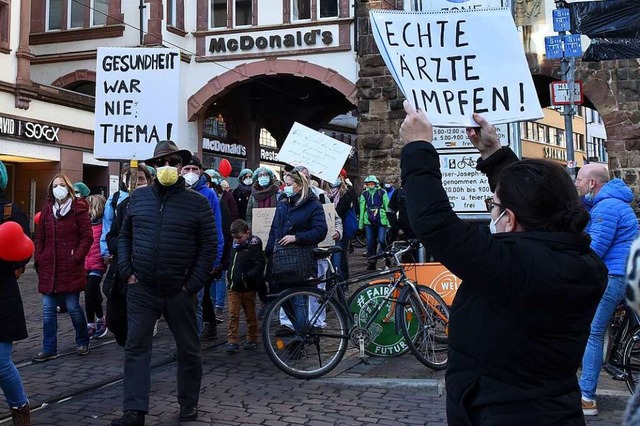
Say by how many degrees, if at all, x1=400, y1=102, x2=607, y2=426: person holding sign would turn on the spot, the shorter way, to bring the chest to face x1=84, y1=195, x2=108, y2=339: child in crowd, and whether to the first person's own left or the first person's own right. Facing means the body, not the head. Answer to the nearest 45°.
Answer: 0° — they already face them

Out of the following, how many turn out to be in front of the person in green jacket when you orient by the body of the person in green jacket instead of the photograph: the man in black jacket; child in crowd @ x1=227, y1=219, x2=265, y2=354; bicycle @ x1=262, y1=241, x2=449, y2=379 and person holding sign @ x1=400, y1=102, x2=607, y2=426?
4

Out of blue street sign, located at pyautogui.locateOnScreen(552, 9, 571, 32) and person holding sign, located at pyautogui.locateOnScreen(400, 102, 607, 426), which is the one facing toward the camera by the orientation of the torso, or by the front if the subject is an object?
the blue street sign

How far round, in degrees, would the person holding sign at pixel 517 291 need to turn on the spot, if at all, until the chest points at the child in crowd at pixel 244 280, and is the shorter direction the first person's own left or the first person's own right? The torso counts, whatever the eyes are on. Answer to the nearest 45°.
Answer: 0° — they already face them

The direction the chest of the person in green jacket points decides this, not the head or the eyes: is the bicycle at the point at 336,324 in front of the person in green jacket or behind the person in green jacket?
in front

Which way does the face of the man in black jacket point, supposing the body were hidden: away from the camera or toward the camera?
toward the camera

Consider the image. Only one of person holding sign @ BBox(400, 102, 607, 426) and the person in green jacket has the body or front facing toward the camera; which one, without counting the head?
the person in green jacket

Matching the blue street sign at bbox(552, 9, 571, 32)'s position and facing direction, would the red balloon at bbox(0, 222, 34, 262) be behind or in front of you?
in front

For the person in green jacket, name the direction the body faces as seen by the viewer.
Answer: toward the camera

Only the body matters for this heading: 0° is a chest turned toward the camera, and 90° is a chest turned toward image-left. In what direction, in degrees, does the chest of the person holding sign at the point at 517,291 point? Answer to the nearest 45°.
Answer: approximately 135°

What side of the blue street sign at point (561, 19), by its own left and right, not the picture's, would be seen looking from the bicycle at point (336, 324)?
front

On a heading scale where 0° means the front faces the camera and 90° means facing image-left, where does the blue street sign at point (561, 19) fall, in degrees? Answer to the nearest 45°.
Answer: approximately 0°

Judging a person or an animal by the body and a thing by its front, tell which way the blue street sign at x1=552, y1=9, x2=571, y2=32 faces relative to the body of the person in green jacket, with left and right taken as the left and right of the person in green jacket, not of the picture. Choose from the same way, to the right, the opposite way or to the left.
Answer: the same way

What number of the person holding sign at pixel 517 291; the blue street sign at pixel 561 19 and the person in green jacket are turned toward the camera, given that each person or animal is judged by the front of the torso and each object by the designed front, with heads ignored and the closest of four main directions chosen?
2

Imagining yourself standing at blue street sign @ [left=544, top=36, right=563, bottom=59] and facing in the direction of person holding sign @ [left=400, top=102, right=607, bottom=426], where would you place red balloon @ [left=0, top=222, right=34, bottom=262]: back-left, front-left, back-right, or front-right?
front-right

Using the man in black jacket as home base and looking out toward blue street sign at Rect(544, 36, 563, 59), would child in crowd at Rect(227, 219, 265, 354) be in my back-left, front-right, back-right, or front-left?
front-left
